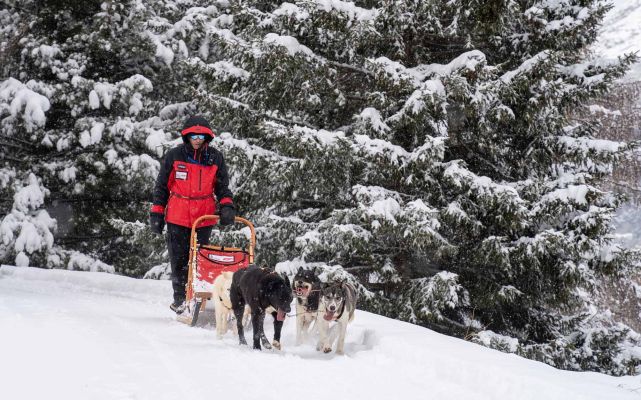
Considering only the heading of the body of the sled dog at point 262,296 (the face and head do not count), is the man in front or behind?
behind

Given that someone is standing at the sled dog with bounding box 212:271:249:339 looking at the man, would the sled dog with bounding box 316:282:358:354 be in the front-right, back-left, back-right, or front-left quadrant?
back-right

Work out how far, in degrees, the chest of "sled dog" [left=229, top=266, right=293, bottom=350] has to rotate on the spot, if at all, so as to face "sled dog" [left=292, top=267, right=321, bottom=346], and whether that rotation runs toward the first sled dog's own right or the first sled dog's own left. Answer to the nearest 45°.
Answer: approximately 90° to the first sled dog's own left

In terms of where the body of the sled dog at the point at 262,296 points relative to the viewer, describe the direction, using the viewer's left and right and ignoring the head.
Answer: facing the viewer and to the right of the viewer

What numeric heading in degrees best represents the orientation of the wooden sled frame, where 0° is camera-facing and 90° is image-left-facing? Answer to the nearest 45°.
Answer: approximately 0°

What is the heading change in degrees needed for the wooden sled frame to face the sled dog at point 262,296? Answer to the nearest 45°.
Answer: approximately 45° to its left

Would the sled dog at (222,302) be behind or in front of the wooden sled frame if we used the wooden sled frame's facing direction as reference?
in front

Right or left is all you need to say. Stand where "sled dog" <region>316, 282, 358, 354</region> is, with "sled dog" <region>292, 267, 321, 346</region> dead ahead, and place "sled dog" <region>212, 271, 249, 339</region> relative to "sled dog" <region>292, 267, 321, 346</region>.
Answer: left

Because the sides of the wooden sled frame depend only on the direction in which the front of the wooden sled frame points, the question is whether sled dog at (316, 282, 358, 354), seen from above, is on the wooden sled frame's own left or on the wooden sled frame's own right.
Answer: on the wooden sled frame's own left

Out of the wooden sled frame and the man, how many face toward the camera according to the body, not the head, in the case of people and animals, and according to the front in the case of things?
2
